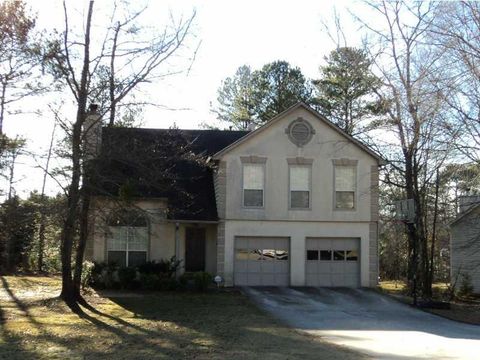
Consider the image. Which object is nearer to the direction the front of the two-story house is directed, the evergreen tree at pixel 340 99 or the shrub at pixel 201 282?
the shrub

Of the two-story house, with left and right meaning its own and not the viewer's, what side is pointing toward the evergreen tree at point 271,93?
back

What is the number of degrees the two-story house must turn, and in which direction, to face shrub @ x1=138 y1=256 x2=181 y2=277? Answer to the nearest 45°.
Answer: approximately 90° to its right

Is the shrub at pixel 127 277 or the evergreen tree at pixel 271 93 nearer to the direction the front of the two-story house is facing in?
the shrub

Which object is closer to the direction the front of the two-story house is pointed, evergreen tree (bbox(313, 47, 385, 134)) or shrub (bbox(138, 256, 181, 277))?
the shrub

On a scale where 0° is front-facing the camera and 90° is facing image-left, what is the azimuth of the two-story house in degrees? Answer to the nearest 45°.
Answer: approximately 0°

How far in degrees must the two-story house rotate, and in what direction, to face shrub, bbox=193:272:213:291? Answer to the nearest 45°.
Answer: approximately 45° to its right

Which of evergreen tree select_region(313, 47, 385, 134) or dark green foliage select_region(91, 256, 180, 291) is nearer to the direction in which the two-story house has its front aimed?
the dark green foliage

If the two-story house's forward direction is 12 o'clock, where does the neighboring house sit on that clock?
The neighboring house is roughly at 8 o'clock from the two-story house.
